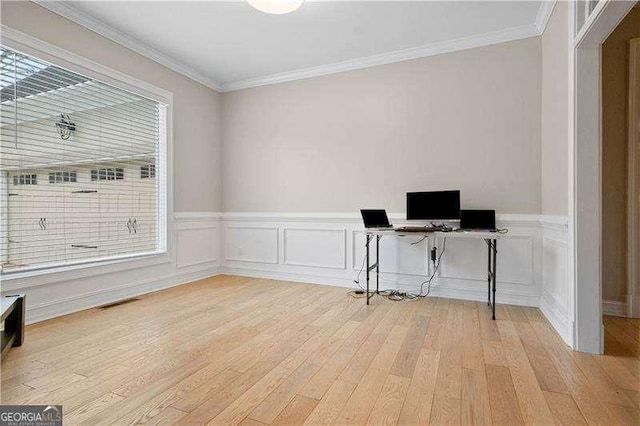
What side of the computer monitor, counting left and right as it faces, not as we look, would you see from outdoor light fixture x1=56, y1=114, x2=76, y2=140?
right

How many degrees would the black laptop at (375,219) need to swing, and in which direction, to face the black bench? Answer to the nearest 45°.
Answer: approximately 90° to its right

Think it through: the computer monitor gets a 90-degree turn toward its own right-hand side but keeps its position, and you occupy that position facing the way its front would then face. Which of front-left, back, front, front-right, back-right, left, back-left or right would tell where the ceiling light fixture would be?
front-left

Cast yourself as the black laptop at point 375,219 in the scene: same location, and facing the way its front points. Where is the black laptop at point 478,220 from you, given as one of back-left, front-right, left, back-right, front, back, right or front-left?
front-left

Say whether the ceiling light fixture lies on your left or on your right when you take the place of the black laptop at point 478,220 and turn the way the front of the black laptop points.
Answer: on your right

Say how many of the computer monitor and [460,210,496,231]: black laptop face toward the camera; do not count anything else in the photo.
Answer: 2

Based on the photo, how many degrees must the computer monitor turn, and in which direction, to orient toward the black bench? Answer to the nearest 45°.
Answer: approximately 45° to its right

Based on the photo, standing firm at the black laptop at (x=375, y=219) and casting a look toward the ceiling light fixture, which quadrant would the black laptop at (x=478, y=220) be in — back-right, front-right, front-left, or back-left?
back-left

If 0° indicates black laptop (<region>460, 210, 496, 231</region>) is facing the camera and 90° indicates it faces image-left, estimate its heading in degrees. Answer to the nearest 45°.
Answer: approximately 0°
